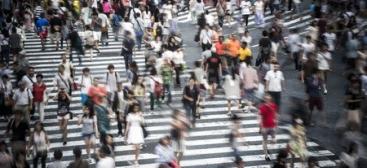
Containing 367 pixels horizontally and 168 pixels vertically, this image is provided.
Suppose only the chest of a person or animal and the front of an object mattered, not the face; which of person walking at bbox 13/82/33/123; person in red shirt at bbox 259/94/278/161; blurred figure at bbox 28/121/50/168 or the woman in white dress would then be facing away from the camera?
the person in red shirt

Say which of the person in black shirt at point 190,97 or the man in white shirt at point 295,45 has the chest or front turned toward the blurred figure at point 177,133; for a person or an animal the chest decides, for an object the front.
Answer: the person in black shirt

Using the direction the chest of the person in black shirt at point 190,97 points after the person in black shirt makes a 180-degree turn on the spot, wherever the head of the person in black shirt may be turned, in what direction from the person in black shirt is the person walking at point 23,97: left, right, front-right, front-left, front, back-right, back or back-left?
left

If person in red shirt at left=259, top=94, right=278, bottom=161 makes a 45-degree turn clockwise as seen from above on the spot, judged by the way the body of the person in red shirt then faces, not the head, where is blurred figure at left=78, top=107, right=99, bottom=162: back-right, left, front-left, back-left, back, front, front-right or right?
front-right

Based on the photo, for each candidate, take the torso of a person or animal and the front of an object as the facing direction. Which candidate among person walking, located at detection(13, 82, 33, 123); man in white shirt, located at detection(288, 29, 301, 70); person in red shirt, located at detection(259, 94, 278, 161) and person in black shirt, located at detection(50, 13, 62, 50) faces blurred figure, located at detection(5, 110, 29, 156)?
the person walking
